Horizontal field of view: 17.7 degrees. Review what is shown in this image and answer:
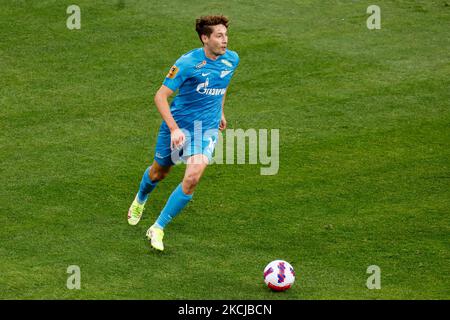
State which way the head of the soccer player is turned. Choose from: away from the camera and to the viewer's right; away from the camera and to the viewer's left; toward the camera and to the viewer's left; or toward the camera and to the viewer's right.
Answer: toward the camera and to the viewer's right

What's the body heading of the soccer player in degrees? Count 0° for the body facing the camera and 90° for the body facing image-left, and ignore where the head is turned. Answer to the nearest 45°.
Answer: approximately 315°
